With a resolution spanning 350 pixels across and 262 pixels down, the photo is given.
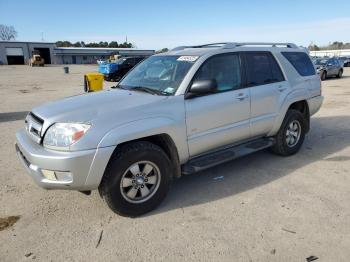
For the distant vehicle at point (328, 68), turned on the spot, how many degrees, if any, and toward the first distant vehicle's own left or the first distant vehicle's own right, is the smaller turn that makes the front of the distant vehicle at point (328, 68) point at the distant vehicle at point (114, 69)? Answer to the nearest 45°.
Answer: approximately 45° to the first distant vehicle's own right

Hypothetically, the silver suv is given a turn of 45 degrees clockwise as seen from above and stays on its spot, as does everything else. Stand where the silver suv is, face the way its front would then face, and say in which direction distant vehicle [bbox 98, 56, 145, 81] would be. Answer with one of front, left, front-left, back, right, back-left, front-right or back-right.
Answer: right

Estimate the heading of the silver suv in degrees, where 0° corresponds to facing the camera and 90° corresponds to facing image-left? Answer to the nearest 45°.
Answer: approximately 45°

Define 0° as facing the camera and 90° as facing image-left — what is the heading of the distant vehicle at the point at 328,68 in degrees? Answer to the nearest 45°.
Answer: approximately 45°
